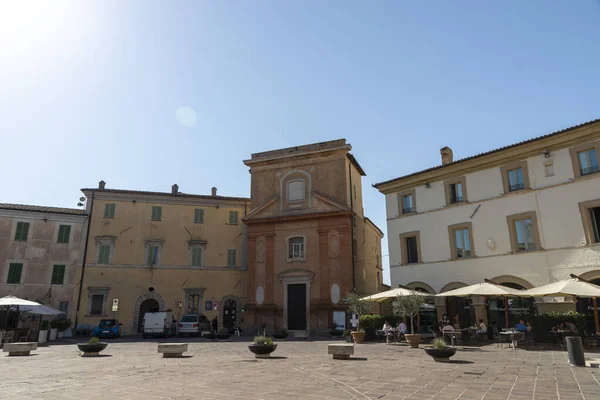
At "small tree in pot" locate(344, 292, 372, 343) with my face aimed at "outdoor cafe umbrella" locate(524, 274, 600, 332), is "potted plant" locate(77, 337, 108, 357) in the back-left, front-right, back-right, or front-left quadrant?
back-right

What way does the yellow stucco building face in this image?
toward the camera

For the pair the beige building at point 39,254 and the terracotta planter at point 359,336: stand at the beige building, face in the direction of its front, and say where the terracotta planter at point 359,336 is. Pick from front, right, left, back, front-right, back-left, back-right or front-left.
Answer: front-left

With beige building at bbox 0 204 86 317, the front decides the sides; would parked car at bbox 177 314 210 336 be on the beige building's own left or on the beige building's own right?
on the beige building's own left

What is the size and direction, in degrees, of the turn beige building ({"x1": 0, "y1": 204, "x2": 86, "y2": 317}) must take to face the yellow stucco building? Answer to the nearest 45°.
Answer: approximately 90° to its left

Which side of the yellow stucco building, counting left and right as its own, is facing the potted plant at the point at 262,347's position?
front

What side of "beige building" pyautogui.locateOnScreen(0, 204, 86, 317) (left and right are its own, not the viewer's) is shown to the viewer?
front

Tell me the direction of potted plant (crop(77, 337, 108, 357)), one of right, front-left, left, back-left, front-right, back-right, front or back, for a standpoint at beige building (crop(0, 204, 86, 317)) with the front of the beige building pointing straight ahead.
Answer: front

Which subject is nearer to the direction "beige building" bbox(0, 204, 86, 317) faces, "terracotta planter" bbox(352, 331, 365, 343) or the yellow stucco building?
the terracotta planter

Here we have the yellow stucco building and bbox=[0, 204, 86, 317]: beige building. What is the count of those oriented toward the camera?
2
